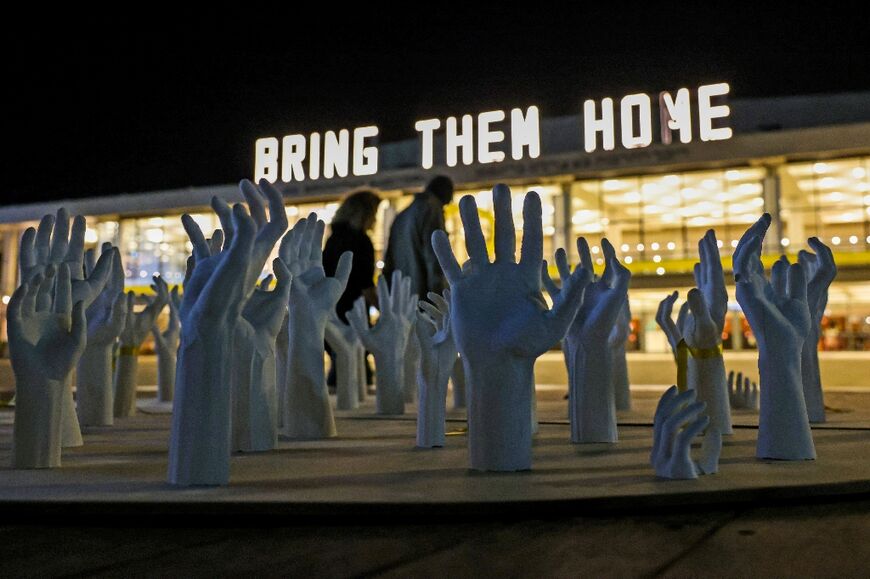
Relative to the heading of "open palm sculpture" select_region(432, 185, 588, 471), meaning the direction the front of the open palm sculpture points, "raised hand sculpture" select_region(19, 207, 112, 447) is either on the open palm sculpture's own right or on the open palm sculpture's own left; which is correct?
on the open palm sculpture's own right

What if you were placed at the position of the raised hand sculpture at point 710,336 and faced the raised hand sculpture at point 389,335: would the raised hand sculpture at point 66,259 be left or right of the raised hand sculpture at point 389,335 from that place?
left

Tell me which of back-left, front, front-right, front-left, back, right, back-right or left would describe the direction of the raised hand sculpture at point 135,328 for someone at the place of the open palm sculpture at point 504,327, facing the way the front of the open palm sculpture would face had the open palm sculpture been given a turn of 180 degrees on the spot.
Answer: front-left

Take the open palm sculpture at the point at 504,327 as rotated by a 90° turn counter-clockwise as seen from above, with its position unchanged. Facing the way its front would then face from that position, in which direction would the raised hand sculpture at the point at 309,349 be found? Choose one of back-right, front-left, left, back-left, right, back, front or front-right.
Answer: back-left

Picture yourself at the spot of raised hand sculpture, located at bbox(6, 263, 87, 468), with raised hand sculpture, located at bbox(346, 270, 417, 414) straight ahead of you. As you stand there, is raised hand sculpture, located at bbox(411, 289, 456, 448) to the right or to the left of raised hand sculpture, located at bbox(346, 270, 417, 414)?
right

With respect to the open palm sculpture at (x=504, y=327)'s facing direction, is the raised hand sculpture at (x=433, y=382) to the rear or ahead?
to the rear

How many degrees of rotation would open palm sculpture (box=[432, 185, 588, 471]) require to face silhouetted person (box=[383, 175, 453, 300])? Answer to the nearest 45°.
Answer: approximately 180°

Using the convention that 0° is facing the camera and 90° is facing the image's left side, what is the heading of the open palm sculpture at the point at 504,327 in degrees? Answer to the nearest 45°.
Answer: approximately 0°

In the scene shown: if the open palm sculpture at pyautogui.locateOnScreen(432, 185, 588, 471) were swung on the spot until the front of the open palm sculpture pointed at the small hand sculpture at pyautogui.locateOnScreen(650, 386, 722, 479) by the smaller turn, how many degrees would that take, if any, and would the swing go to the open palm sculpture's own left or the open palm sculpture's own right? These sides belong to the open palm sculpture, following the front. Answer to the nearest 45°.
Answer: approximately 90° to the open palm sculpture's own left

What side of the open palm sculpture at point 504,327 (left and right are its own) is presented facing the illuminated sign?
back

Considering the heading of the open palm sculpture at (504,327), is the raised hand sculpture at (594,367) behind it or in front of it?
behind
